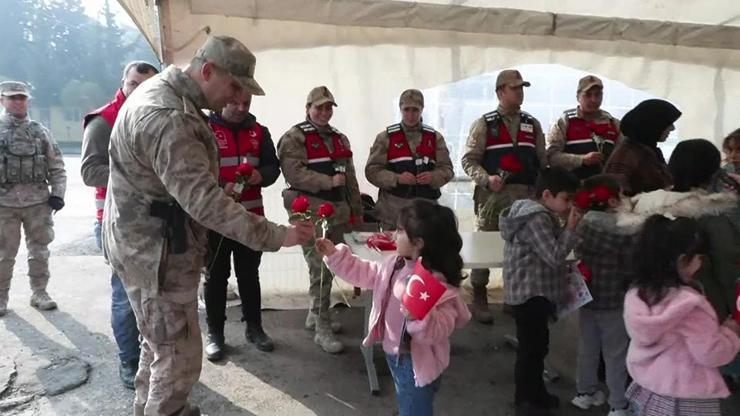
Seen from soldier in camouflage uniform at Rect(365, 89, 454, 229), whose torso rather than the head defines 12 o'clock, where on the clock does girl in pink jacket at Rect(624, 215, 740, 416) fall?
The girl in pink jacket is roughly at 11 o'clock from the soldier in camouflage uniform.

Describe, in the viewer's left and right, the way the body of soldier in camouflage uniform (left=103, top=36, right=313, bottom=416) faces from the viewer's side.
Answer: facing to the right of the viewer

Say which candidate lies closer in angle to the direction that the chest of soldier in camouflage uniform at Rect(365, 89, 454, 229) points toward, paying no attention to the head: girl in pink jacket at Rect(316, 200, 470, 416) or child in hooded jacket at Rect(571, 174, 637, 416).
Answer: the girl in pink jacket

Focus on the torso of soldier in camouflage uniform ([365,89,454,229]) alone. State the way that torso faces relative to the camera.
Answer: toward the camera

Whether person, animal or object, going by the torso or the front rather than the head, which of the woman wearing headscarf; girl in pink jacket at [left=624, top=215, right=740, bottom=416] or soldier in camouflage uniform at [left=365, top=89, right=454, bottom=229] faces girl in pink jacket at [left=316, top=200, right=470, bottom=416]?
the soldier in camouflage uniform

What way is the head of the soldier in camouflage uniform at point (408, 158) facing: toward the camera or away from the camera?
toward the camera

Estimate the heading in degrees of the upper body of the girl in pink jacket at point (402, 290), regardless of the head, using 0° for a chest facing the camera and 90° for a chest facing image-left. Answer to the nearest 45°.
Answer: approximately 45°

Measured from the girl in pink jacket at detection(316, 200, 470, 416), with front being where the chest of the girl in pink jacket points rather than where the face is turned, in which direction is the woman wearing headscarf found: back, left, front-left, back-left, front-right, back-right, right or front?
back

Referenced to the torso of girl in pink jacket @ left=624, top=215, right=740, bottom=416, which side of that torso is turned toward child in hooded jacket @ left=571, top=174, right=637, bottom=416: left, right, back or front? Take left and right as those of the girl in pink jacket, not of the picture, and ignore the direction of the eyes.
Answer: left

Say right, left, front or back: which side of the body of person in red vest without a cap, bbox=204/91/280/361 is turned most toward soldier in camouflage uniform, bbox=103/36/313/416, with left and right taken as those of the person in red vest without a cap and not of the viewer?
front

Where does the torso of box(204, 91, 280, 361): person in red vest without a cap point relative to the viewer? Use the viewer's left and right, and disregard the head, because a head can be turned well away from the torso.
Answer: facing the viewer

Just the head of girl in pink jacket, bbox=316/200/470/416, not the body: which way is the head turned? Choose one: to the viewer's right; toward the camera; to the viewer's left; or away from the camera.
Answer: to the viewer's left

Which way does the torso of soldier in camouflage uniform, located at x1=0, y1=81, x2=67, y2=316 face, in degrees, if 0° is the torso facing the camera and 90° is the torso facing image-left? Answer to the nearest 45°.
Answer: approximately 0°
